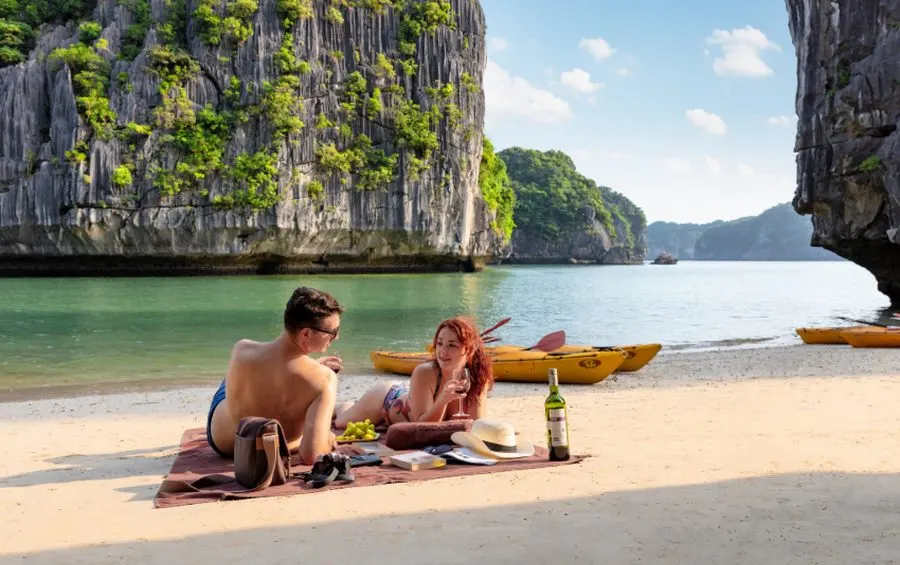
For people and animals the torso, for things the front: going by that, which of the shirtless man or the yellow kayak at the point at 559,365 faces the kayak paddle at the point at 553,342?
the shirtless man

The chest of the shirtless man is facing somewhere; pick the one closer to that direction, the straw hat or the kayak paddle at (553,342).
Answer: the kayak paddle

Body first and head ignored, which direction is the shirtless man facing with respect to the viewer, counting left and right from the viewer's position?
facing away from the viewer and to the right of the viewer
